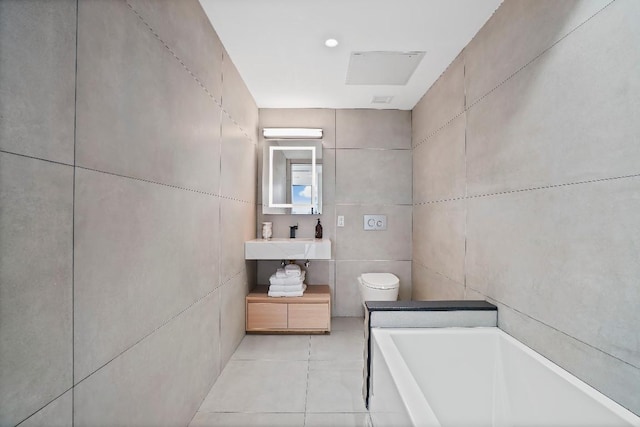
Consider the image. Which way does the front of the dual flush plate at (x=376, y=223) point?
toward the camera

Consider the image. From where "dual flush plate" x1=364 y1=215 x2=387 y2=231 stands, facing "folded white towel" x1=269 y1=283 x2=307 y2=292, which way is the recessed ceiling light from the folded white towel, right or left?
left

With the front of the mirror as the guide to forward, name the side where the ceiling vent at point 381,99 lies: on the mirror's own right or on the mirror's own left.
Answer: on the mirror's own left

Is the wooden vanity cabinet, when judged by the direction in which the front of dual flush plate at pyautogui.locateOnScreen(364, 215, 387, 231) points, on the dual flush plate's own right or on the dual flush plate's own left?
on the dual flush plate's own right

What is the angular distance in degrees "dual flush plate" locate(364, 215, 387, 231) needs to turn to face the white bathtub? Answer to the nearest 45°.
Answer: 0° — it already faces it

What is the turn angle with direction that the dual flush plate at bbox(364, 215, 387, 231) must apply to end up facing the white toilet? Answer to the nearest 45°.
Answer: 0° — it already faces it

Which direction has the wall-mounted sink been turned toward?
toward the camera
